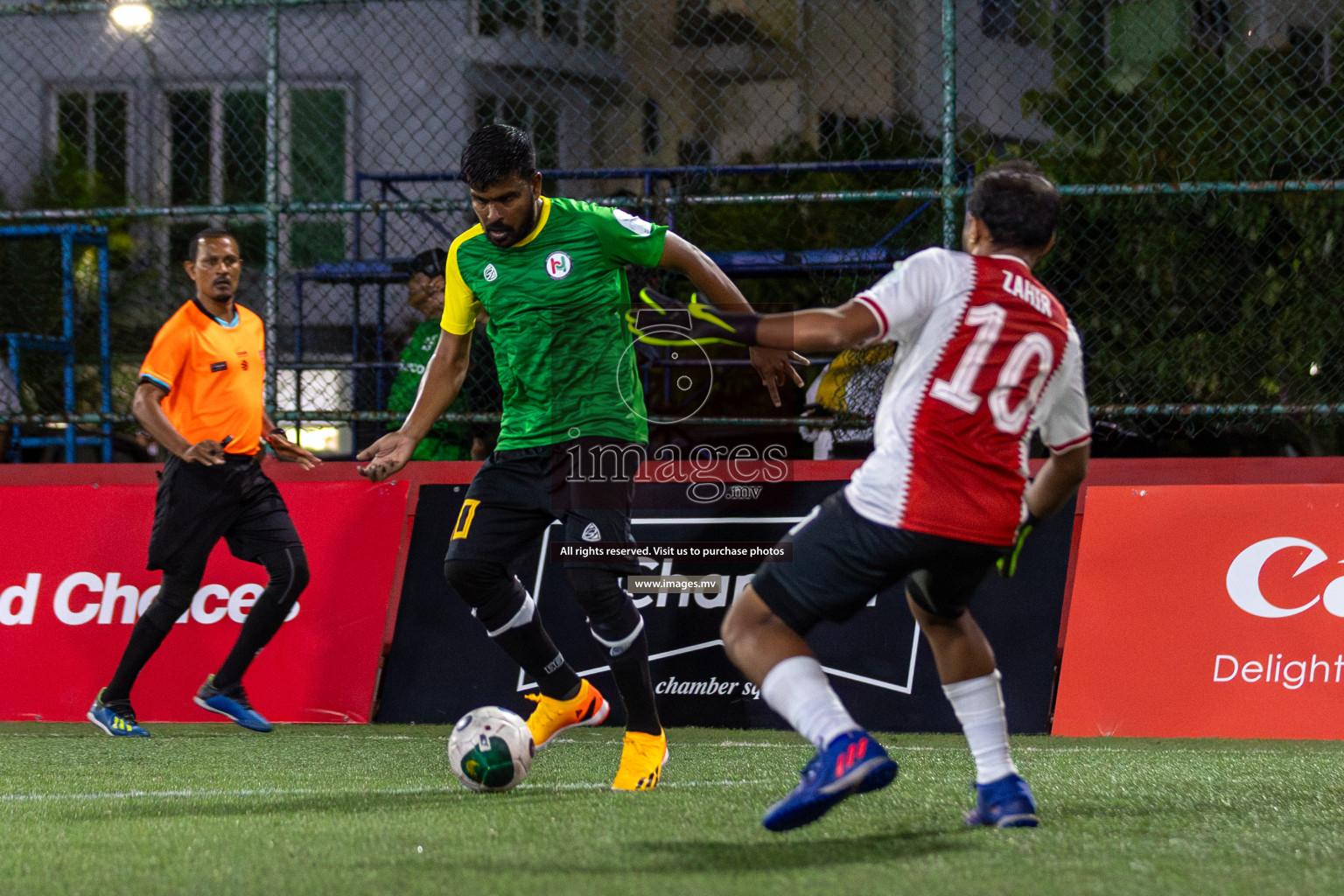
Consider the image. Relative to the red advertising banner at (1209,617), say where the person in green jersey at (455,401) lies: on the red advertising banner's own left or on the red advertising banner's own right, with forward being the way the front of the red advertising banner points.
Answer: on the red advertising banner's own right

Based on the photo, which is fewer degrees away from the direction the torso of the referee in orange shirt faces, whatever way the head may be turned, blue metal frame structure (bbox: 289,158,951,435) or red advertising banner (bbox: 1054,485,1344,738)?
the red advertising banner

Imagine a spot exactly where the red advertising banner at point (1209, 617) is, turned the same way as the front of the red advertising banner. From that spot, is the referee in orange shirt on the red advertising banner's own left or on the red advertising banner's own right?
on the red advertising banner's own right

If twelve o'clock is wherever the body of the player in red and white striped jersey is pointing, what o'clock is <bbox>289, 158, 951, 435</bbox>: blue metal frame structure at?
The blue metal frame structure is roughly at 1 o'clock from the player in red and white striped jersey.

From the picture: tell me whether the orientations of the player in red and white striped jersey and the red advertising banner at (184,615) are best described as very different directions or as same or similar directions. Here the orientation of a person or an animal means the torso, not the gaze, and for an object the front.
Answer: very different directions

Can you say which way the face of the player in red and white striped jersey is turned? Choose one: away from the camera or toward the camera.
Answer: away from the camera

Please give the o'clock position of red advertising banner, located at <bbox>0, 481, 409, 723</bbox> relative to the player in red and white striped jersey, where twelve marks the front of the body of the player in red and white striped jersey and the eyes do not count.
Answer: The red advertising banner is roughly at 12 o'clock from the player in red and white striped jersey.

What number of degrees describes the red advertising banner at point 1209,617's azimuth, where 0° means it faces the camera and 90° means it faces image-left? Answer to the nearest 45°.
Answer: approximately 0°

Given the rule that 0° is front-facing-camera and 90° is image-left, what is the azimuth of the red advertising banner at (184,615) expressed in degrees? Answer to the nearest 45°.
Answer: approximately 0°

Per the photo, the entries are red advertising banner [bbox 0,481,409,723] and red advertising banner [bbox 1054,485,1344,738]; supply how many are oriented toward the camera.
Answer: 2

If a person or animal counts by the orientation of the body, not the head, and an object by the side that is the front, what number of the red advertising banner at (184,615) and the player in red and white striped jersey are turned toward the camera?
1

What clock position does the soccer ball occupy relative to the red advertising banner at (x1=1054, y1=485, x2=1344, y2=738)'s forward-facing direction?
The soccer ball is roughly at 1 o'clock from the red advertising banner.
